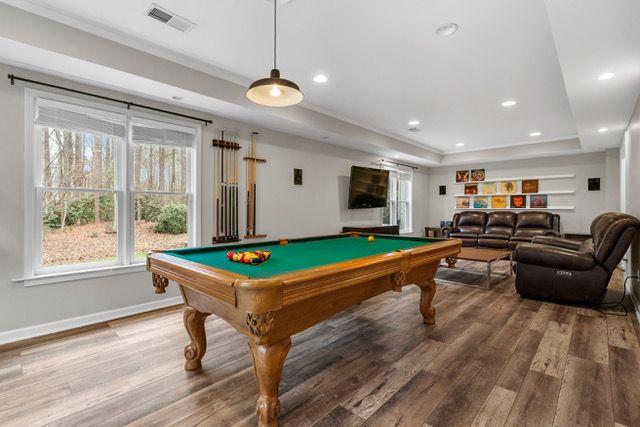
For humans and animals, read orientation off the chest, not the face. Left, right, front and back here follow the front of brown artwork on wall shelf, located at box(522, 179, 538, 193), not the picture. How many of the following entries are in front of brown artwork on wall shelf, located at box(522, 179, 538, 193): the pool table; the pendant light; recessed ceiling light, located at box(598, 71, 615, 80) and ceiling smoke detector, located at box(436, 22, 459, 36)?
4

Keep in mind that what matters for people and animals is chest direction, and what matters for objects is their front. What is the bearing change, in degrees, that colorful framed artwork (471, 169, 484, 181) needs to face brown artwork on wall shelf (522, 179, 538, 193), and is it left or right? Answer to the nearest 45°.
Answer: approximately 90° to its left

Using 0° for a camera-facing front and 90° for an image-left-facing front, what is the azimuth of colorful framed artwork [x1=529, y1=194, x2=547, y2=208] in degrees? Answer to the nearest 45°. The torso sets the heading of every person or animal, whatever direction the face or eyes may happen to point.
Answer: approximately 0°

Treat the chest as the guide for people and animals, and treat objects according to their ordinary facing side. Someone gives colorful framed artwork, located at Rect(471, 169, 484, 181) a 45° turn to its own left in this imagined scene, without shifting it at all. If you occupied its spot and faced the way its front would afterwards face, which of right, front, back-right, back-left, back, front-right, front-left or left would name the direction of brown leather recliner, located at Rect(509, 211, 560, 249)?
front

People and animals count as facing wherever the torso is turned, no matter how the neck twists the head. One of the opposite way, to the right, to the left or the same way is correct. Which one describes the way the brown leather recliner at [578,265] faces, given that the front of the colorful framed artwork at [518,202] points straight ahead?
to the right

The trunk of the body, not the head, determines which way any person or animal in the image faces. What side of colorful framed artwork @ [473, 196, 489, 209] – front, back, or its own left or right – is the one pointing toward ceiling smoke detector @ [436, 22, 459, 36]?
front

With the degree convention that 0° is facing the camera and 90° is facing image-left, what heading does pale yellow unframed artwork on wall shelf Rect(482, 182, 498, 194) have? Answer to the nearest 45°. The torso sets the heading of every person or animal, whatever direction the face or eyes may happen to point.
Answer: approximately 0°

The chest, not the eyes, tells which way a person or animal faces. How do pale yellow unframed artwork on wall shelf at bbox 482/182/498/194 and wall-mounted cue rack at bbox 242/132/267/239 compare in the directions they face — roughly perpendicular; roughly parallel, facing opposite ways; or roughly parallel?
roughly perpendicular

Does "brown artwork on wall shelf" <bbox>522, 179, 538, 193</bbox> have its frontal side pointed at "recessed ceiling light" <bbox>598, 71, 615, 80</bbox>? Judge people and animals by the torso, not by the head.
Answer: yes

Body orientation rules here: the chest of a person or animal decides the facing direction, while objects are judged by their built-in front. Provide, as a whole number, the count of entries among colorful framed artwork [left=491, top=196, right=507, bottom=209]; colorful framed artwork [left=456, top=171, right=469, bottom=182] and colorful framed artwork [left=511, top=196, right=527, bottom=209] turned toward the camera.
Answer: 3

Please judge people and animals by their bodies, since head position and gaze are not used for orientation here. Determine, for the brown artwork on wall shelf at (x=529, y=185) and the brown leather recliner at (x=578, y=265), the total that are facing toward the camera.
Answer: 1

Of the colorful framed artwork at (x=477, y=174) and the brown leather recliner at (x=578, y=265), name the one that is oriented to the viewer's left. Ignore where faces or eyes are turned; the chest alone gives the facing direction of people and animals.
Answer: the brown leather recliner

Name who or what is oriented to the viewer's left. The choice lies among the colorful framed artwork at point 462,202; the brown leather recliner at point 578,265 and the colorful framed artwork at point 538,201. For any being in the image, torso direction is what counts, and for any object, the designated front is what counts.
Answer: the brown leather recliner

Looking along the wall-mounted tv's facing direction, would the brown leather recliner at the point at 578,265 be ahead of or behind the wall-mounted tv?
ahead

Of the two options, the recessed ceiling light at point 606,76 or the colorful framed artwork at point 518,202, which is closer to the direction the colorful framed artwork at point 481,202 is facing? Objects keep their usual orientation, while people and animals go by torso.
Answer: the recessed ceiling light
